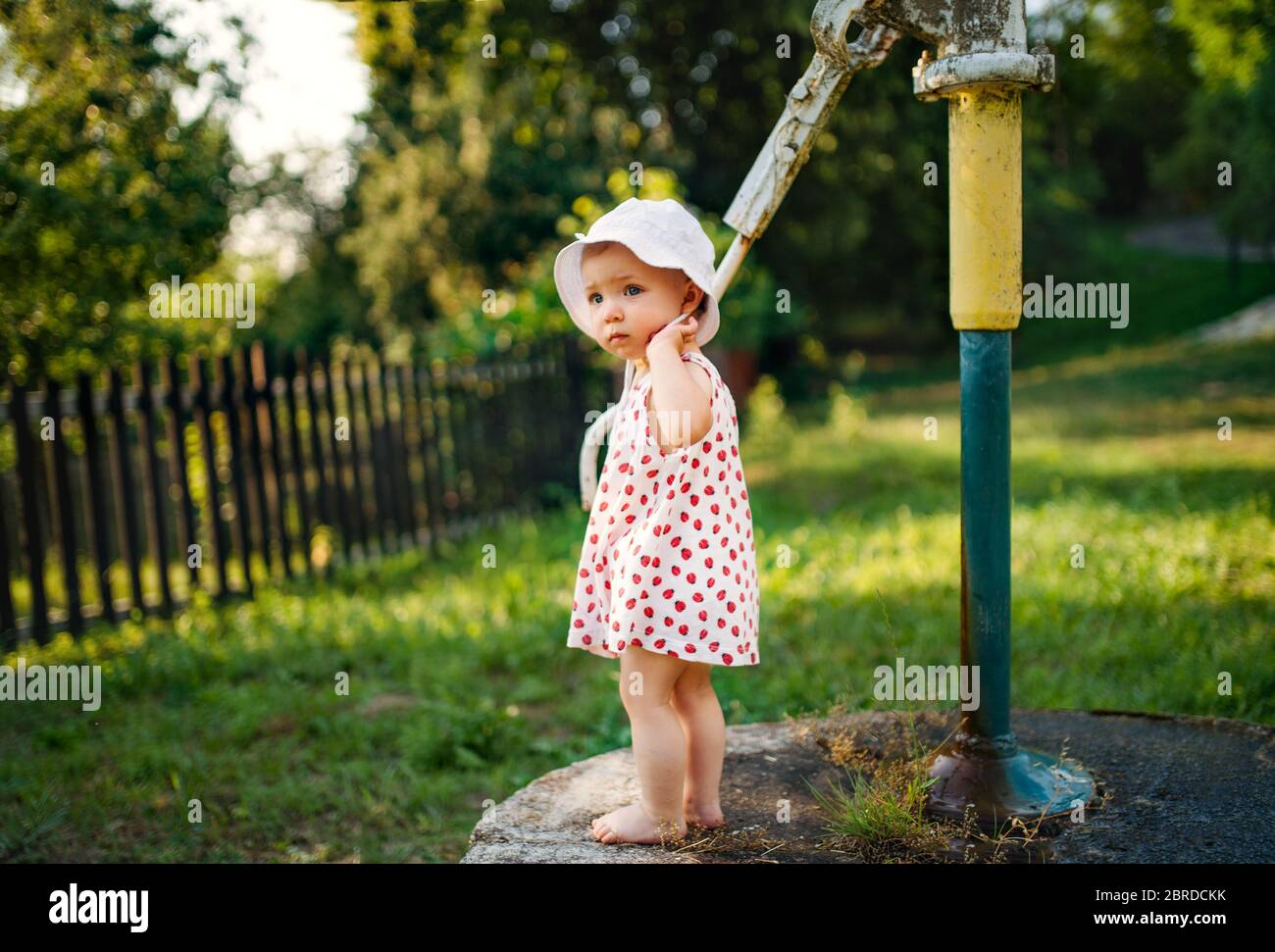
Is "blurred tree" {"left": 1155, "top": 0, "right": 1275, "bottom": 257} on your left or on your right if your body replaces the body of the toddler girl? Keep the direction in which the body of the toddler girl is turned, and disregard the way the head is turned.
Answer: on your right

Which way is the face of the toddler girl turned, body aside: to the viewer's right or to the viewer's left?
to the viewer's left

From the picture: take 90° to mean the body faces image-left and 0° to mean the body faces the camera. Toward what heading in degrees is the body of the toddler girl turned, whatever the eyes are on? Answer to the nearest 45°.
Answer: approximately 90°

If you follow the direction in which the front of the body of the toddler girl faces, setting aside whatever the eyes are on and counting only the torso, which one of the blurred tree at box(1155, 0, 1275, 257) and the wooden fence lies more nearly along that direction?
the wooden fence

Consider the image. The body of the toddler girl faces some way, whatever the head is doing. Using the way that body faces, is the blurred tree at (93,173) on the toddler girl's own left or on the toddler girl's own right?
on the toddler girl's own right
